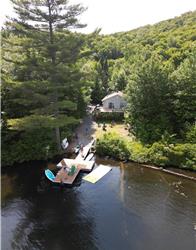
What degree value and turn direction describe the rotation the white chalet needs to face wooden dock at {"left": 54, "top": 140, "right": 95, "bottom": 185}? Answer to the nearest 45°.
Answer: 0° — it already faces it

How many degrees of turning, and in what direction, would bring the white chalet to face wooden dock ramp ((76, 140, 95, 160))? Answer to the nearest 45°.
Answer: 0° — it already faces it

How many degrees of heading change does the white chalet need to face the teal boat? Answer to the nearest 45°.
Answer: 0° — it already faces it

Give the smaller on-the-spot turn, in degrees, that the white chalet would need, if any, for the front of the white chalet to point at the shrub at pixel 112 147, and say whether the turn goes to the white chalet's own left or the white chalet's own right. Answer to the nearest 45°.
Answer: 0° — it already faces it

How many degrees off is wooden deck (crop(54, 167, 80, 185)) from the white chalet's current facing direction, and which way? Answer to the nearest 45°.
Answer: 0° — it already faces it

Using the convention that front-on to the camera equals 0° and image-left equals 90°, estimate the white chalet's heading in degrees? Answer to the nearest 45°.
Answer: approximately 0°
